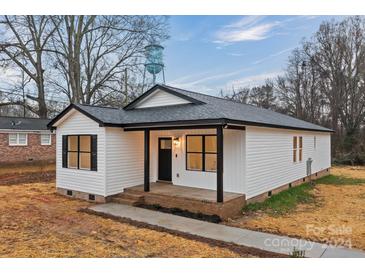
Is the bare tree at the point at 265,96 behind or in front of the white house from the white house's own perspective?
behind

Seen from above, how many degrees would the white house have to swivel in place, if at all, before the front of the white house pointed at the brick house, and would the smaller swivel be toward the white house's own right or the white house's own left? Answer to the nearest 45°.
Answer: approximately 90° to the white house's own right

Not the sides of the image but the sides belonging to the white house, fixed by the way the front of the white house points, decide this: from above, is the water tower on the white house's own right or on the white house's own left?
on the white house's own right

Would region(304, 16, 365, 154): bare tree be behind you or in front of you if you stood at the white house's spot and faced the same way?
behind

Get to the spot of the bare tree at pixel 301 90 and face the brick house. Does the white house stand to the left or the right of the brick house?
left

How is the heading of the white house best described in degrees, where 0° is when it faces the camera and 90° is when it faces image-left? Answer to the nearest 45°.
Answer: approximately 45°

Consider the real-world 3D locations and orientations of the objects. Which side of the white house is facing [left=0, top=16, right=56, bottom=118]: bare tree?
right
